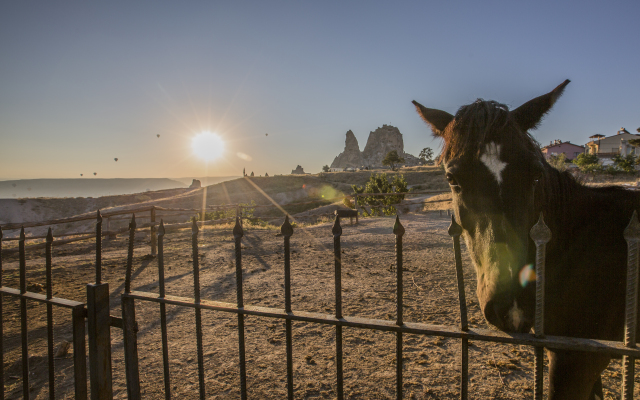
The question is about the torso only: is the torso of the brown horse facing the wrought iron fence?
yes

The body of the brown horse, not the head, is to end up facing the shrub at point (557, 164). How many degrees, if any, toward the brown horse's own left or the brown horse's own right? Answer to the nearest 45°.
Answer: approximately 135° to the brown horse's own right

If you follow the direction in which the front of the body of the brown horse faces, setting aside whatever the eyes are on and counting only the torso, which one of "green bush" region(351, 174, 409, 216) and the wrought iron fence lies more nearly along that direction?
the wrought iron fence

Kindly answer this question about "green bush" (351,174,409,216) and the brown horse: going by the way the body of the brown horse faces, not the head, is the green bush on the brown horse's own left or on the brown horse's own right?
on the brown horse's own right

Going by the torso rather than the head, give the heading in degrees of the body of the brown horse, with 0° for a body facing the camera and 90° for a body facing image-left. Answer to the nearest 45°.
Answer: approximately 45°
